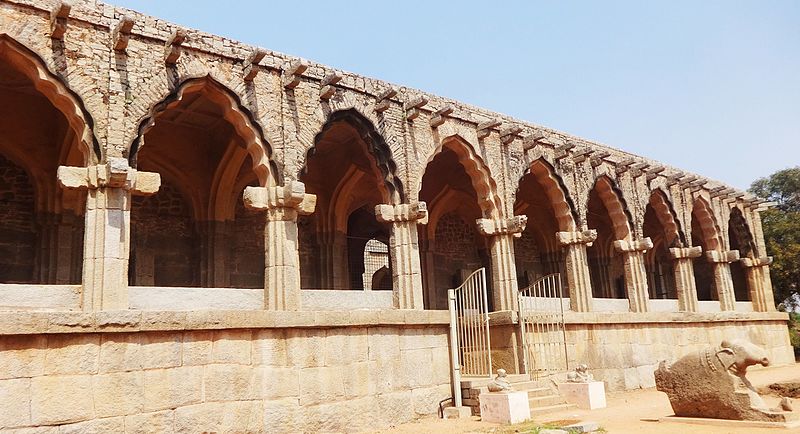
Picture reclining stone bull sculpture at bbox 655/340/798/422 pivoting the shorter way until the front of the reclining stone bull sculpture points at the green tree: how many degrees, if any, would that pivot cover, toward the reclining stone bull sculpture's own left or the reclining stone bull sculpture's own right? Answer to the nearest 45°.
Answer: approximately 90° to the reclining stone bull sculpture's own left

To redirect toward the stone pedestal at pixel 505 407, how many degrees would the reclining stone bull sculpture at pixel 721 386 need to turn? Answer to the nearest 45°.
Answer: approximately 180°

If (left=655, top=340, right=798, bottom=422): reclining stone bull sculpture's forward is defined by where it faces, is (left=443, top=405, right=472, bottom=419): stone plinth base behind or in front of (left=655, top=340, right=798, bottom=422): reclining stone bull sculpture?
behind

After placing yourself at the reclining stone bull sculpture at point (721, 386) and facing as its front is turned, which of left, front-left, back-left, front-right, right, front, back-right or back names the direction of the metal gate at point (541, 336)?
back-left

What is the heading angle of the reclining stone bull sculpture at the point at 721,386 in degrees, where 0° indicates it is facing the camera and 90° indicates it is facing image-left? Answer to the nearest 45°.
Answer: approximately 270°

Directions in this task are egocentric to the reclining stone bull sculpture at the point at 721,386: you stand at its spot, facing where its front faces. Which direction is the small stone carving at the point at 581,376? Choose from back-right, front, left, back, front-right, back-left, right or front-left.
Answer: back-left

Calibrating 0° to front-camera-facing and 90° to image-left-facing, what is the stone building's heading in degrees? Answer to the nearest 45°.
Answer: approximately 315°
